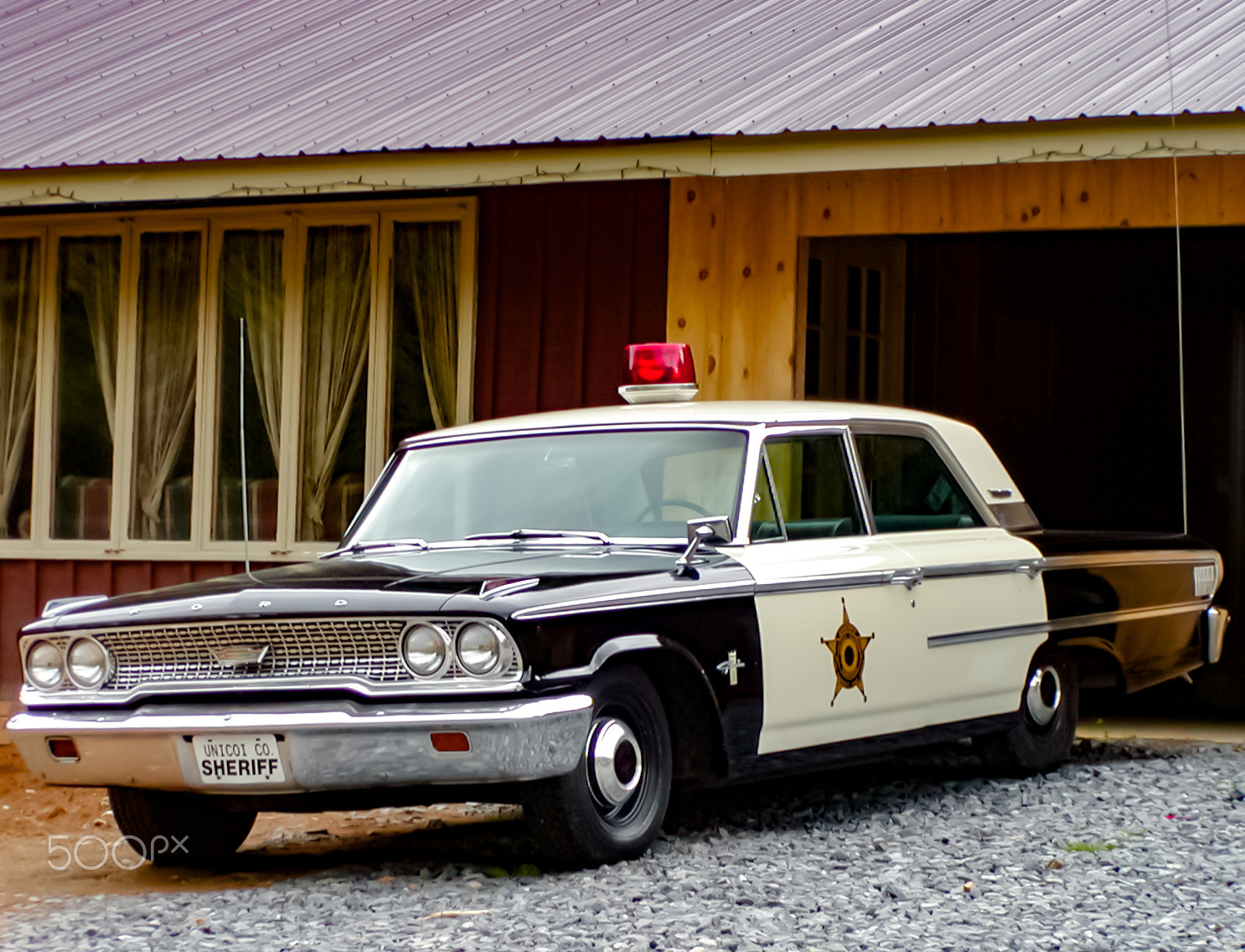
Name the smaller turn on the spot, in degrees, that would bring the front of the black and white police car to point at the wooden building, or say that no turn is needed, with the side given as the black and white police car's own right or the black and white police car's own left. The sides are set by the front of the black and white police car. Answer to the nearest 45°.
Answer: approximately 135° to the black and white police car's own right

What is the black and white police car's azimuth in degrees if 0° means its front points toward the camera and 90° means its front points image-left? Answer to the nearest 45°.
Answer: approximately 45°

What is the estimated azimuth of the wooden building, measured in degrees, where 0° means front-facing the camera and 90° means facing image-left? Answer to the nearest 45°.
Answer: approximately 0°

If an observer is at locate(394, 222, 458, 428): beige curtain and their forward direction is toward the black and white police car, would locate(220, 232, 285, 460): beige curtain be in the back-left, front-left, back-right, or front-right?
back-right

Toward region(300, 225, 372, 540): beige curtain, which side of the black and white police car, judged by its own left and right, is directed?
right

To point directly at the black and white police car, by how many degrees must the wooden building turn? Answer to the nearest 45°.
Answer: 0° — it already faces it
